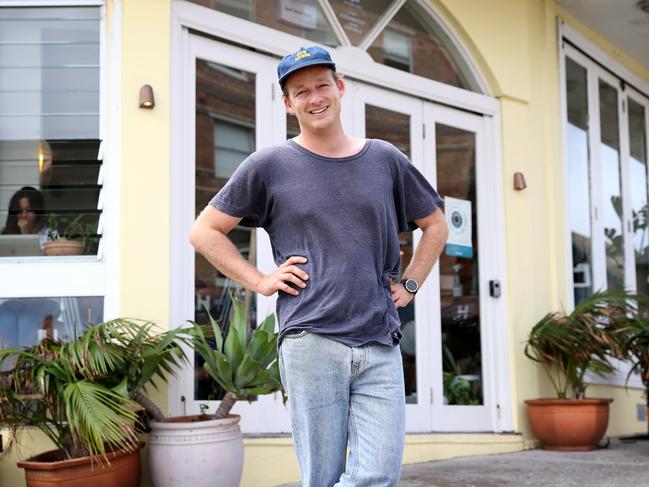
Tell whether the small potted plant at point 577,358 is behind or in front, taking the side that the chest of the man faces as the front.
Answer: behind

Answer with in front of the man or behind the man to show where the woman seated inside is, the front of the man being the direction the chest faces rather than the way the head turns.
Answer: behind

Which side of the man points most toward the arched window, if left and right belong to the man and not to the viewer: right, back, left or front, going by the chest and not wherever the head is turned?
back

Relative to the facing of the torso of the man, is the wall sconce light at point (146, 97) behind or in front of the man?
behind

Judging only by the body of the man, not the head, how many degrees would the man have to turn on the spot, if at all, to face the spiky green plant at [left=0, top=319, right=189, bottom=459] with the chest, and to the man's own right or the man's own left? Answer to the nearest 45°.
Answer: approximately 135° to the man's own right

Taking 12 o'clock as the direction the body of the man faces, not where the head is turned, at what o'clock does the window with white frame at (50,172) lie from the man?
The window with white frame is roughly at 5 o'clock from the man.

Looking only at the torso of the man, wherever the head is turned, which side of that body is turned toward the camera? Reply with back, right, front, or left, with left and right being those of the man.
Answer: front

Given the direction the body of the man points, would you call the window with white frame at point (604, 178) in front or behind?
behind
